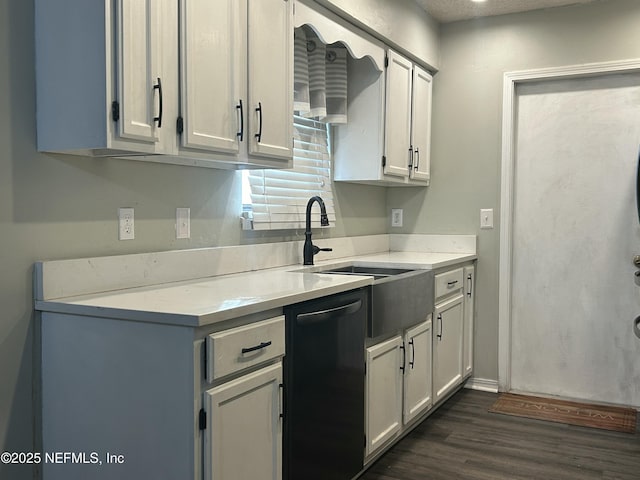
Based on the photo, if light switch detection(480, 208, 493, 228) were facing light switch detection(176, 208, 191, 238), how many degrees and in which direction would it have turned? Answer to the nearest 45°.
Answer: approximately 45° to its right

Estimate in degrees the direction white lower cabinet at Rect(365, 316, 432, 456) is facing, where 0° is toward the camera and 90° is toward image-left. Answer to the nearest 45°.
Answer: approximately 315°

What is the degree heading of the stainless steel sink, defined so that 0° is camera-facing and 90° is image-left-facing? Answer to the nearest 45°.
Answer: approximately 315°

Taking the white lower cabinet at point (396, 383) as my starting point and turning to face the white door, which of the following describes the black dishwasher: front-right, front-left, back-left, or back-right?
back-right

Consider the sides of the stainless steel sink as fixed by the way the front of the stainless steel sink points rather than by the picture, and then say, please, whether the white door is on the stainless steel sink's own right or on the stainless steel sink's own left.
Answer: on the stainless steel sink's own left
